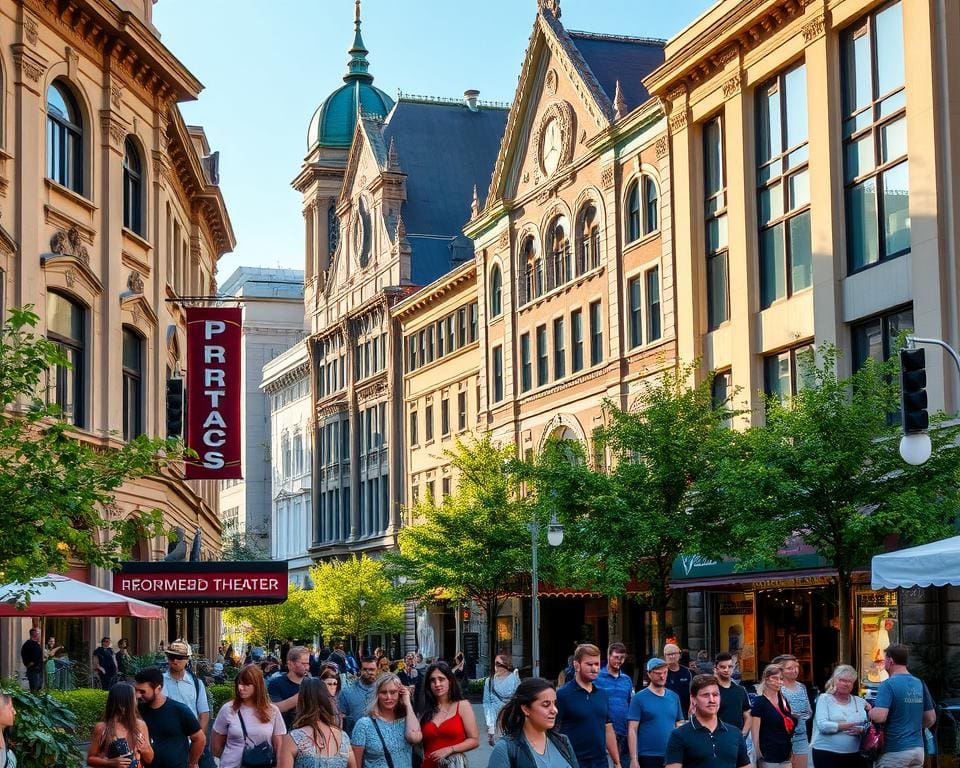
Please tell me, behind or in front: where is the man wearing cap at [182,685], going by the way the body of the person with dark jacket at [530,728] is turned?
behind

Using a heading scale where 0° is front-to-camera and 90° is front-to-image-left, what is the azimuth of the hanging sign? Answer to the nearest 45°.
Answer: approximately 0°

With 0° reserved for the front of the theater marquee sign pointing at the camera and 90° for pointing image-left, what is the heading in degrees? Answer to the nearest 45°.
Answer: approximately 0°

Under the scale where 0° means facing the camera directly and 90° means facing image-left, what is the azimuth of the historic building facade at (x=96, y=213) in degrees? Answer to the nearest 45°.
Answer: approximately 315°

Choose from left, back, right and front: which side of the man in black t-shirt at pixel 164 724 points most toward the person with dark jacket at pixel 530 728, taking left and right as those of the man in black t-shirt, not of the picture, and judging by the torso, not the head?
left

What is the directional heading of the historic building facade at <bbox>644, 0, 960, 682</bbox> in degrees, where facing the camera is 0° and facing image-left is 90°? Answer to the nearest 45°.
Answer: approximately 45°

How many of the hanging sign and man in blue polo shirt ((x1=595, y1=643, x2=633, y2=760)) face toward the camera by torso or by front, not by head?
2

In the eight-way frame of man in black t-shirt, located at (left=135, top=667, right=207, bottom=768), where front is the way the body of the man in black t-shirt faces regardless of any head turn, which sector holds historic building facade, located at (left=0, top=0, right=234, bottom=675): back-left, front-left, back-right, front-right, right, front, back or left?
back-right

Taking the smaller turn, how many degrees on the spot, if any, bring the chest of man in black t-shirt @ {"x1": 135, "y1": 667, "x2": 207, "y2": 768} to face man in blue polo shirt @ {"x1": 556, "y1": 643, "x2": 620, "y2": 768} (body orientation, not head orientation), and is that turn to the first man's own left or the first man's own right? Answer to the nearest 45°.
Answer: approximately 135° to the first man's own left

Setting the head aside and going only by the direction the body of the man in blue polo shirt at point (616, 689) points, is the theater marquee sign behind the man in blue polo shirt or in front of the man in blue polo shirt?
behind
